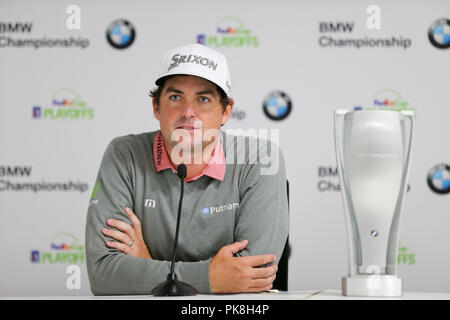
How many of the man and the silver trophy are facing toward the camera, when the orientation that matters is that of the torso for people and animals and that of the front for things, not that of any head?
2

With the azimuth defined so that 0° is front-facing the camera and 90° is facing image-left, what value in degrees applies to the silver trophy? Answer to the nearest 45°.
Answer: approximately 0°

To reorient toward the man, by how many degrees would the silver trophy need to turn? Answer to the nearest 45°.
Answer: approximately 135° to its right
